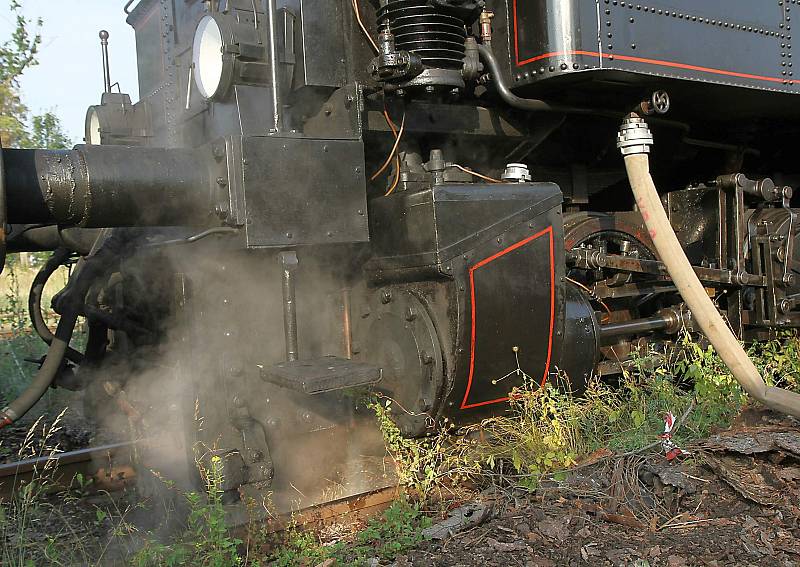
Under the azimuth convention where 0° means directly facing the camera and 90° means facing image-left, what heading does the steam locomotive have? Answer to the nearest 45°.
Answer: approximately 45°
